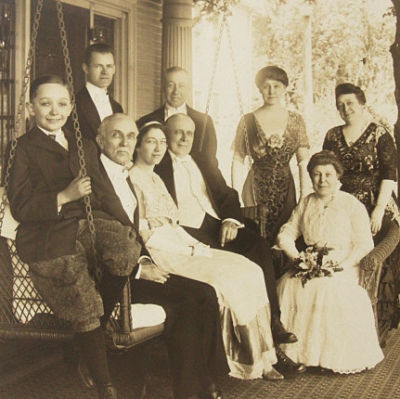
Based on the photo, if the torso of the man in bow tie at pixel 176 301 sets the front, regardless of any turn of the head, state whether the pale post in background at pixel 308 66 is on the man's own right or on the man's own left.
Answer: on the man's own left

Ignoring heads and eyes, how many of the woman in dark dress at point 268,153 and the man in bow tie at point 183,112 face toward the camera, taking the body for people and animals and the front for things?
2

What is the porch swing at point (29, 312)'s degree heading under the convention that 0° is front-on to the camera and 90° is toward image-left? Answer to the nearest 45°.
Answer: approximately 315°

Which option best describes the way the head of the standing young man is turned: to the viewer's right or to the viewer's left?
to the viewer's right

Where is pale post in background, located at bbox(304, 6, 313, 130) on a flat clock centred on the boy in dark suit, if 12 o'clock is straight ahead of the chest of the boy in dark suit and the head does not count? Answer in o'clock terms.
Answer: The pale post in background is roughly at 9 o'clock from the boy in dark suit.

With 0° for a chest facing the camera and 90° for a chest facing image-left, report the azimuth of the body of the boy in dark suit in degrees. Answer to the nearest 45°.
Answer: approximately 315°
